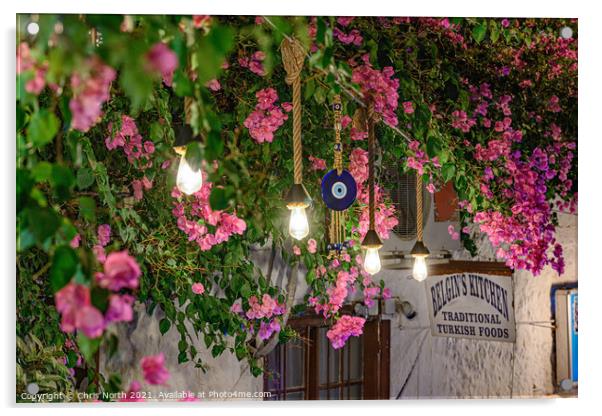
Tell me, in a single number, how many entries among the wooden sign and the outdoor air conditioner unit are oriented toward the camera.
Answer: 2

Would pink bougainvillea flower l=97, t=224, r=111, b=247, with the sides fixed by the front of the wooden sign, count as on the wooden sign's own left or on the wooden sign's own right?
on the wooden sign's own right

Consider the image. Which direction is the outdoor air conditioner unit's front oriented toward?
toward the camera

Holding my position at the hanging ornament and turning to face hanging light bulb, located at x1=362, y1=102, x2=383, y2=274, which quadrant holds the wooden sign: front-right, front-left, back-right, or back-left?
front-left

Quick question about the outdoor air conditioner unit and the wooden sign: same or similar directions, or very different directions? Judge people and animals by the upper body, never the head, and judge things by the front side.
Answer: same or similar directions

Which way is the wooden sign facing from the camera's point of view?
toward the camera

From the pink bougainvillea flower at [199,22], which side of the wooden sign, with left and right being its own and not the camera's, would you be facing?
front

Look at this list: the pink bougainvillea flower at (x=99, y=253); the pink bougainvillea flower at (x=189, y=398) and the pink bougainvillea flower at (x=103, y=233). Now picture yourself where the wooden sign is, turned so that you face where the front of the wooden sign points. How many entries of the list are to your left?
0
